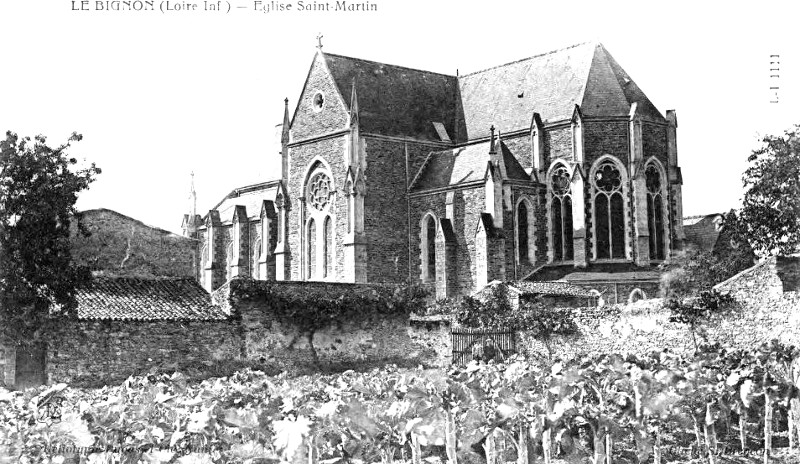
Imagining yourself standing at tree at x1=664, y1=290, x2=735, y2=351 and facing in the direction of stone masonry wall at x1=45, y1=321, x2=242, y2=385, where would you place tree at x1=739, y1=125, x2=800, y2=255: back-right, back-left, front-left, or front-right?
back-right

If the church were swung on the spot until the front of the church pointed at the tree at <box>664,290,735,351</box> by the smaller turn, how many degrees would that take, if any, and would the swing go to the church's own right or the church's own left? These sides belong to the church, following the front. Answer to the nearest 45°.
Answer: approximately 135° to the church's own left

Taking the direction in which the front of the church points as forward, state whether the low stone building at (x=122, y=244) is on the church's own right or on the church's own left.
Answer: on the church's own left

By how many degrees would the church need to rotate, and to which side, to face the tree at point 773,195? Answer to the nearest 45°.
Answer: approximately 135° to its right

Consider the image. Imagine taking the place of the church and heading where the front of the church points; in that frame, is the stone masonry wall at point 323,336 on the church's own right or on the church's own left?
on the church's own left

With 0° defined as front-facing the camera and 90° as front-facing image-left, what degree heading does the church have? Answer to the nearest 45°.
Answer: approximately 135°

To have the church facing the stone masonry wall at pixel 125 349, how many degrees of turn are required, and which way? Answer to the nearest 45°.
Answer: approximately 90° to its left

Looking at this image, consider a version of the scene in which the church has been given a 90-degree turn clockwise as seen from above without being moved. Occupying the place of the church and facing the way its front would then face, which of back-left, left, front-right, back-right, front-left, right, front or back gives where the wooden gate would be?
back-right

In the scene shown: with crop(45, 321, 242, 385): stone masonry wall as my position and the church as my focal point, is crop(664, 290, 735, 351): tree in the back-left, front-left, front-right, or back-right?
front-right

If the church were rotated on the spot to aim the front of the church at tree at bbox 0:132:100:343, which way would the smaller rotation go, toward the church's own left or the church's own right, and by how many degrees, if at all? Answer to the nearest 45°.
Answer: approximately 90° to the church's own left
